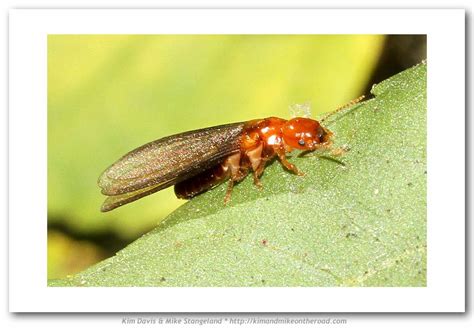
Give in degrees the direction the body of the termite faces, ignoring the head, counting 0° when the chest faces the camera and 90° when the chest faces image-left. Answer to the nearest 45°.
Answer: approximately 270°
